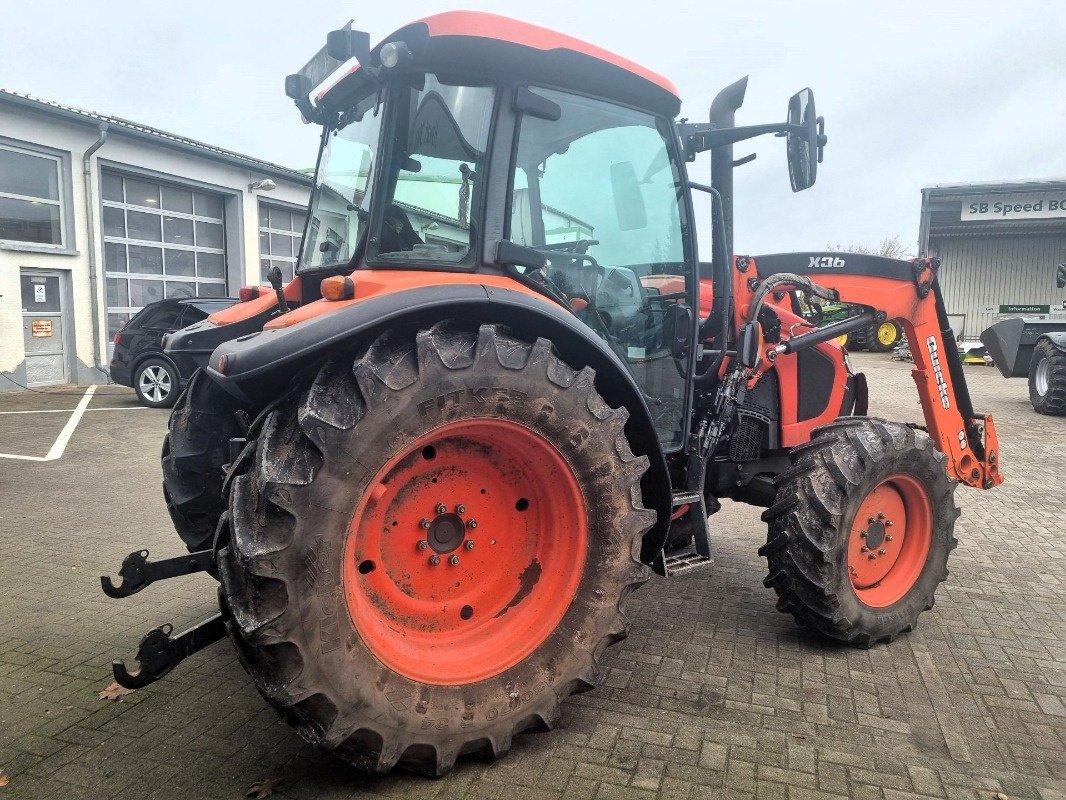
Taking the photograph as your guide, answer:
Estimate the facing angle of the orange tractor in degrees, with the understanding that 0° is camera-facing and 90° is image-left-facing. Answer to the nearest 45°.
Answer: approximately 225°

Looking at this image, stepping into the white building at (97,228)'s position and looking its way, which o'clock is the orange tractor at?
The orange tractor is roughly at 1 o'clock from the white building.

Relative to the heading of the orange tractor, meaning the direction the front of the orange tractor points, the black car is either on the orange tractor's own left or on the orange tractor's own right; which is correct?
on the orange tractor's own left

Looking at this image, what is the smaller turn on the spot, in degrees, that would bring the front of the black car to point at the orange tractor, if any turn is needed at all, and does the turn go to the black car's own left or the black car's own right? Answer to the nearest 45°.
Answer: approximately 135° to the black car's own right

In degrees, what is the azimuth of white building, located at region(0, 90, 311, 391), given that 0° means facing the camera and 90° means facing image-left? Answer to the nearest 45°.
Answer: approximately 315°

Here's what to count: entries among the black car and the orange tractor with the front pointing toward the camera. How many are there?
0

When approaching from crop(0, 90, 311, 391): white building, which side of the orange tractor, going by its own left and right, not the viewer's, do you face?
left

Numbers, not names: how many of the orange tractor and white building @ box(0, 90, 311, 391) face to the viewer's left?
0

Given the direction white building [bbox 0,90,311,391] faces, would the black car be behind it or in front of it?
in front
